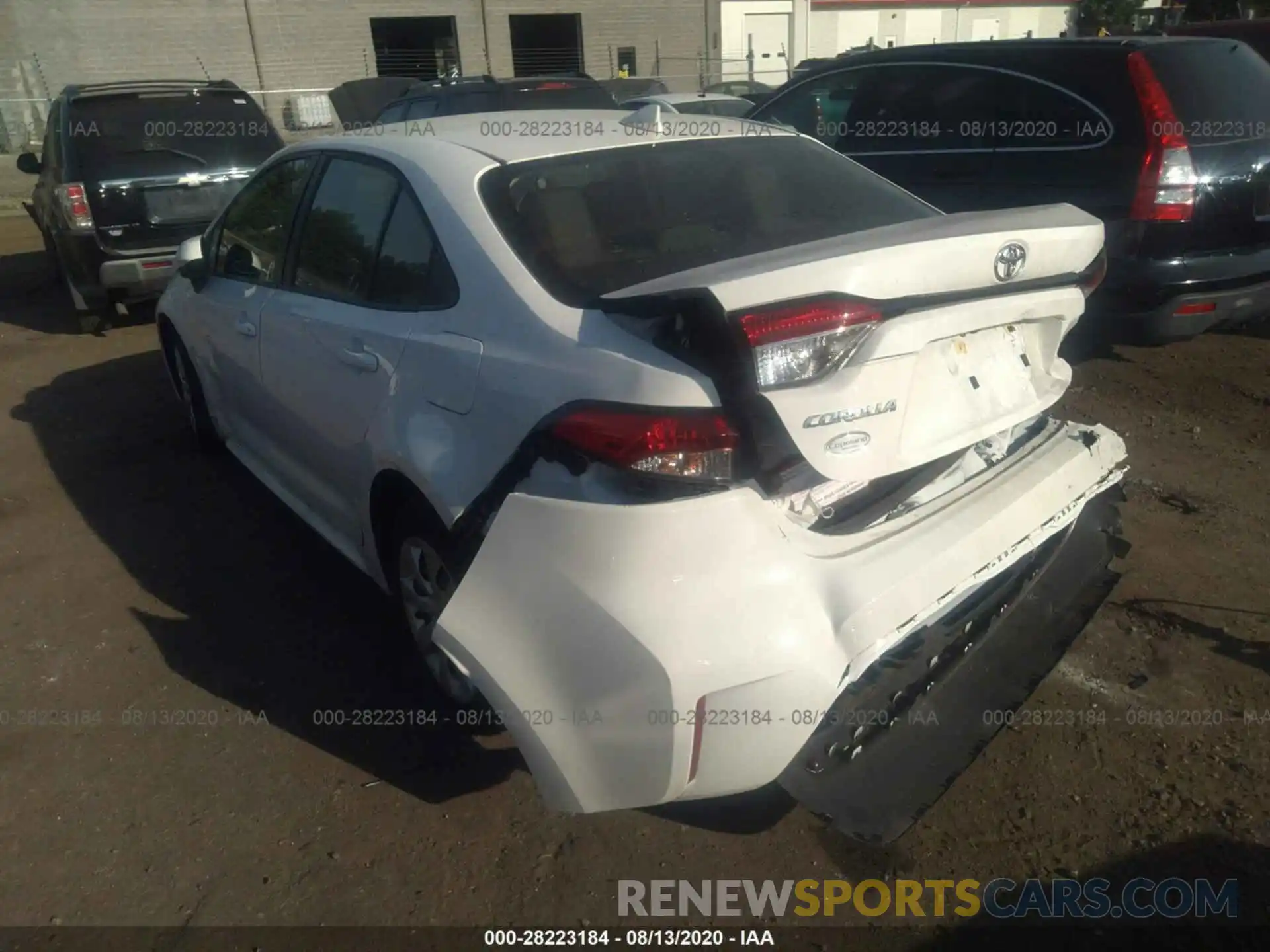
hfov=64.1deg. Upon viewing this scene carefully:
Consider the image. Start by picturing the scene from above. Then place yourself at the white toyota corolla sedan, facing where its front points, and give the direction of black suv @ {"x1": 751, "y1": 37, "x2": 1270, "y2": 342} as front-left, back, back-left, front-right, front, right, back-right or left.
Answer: right

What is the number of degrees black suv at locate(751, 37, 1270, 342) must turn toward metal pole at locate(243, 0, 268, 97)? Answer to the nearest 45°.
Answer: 0° — it already faces it

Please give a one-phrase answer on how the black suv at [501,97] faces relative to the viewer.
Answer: facing away from the viewer and to the left of the viewer

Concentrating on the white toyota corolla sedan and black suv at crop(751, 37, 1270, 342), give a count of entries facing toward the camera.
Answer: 0

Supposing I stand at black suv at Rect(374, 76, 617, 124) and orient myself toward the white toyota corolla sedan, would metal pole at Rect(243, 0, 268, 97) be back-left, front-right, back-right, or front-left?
back-right

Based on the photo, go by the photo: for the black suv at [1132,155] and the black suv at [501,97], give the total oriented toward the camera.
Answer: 0

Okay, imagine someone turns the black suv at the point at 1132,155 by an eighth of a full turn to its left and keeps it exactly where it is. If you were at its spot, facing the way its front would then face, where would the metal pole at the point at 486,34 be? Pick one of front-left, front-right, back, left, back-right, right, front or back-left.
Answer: front-right

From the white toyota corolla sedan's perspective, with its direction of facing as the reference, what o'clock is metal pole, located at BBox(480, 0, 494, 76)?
The metal pole is roughly at 1 o'clock from the white toyota corolla sedan.

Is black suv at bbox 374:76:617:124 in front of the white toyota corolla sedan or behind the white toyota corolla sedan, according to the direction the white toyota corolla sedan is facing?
in front

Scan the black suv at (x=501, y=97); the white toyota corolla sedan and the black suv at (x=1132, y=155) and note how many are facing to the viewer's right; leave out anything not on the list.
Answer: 0

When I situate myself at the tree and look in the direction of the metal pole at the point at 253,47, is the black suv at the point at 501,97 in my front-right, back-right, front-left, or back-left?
front-left

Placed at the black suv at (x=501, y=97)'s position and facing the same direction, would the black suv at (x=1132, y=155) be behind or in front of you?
behind

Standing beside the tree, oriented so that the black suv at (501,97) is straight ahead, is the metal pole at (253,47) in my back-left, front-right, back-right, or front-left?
front-right

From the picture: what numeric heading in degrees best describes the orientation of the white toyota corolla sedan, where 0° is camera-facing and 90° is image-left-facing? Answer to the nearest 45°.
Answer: approximately 135°

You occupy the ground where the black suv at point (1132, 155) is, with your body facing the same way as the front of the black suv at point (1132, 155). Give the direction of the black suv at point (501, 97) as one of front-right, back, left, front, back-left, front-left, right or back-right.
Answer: front

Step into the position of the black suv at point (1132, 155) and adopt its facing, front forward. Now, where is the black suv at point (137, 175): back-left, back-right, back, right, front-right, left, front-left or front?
front-left

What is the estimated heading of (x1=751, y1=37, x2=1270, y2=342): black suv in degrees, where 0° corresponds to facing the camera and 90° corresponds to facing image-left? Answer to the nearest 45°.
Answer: approximately 135°

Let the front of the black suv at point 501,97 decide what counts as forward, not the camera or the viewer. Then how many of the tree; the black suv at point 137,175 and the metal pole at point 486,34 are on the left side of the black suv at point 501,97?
1
